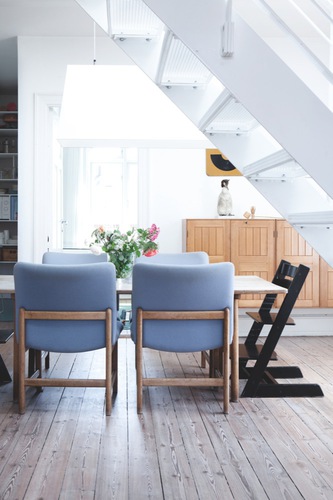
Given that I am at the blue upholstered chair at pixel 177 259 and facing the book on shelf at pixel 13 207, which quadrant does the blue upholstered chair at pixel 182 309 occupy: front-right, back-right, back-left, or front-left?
back-left

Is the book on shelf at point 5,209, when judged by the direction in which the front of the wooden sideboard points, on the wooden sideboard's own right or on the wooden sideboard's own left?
on the wooden sideboard's own right

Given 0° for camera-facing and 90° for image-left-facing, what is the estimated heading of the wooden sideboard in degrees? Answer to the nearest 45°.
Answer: approximately 0°

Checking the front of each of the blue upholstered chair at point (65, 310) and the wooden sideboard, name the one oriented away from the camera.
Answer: the blue upholstered chair

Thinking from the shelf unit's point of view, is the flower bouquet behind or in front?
in front

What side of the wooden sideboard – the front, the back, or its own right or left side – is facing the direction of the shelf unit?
right

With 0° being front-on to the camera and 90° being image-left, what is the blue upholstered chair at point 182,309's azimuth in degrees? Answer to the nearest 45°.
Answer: approximately 180°

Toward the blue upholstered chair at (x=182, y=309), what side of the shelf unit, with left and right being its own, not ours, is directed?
front

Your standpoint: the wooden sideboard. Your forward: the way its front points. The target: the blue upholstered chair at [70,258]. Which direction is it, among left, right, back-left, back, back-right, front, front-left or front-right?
front-right

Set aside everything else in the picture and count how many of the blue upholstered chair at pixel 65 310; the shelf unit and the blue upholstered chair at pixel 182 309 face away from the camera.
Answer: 2

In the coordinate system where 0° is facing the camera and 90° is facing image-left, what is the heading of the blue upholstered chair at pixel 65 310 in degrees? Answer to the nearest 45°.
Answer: approximately 180°

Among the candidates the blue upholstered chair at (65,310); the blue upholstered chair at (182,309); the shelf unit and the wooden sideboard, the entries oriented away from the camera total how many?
2

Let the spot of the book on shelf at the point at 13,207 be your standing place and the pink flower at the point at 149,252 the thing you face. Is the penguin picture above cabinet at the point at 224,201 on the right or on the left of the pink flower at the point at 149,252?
left
